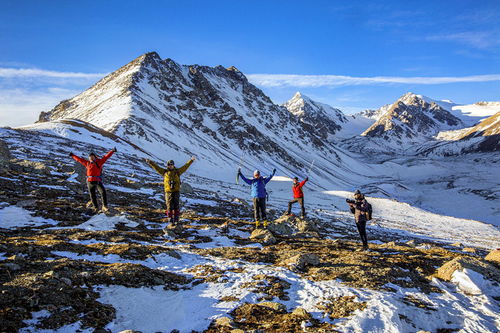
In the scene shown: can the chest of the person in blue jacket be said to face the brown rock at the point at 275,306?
yes

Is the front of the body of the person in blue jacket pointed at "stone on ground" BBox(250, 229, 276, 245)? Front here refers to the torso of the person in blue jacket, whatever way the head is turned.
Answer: yes

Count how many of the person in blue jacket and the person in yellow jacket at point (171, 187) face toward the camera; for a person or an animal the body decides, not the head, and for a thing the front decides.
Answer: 2

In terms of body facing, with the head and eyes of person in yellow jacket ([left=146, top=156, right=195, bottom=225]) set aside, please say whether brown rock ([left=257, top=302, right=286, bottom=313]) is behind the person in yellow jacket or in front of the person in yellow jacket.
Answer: in front

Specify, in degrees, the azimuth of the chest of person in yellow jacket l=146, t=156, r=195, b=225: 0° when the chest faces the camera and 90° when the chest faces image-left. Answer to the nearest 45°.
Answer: approximately 0°

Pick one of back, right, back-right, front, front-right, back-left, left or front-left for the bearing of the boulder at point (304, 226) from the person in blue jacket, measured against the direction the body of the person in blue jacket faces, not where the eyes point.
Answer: back-left

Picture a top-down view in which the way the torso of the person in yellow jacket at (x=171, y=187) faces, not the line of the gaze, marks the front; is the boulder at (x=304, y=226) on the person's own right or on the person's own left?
on the person's own left

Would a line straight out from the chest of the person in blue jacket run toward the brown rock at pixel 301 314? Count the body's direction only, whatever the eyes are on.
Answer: yes

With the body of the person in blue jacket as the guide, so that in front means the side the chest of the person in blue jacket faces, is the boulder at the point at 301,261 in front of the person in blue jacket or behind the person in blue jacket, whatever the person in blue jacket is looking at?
in front

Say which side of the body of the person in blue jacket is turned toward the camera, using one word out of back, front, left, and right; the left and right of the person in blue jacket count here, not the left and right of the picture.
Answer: front
